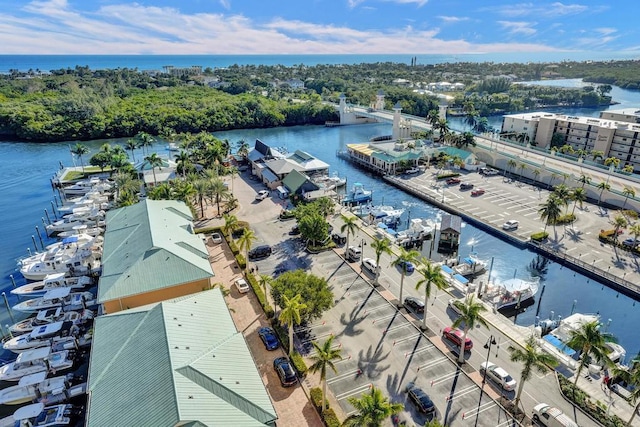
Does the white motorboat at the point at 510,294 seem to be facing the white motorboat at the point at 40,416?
no

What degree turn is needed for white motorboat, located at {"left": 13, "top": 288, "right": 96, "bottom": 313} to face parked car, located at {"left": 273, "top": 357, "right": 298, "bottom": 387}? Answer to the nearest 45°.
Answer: approximately 135° to its left

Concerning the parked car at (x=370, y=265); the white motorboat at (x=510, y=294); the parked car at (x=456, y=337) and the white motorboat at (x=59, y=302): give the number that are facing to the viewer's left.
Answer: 1

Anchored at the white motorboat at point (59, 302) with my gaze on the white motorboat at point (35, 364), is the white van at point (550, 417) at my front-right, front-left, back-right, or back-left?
front-left

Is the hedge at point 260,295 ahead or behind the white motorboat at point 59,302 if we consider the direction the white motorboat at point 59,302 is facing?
behind

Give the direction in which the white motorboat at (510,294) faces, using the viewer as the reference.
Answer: facing away from the viewer and to the right of the viewer

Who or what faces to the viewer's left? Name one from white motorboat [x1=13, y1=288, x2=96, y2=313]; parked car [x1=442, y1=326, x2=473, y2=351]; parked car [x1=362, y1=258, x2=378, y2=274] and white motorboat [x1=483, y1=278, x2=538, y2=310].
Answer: white motorboat [x1=13, y1=288, x2=96, y2=313]

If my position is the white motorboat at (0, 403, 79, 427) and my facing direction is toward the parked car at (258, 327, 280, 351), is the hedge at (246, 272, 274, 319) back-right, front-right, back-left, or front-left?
front-left

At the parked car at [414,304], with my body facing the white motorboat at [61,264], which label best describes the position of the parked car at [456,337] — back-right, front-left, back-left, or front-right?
back-left

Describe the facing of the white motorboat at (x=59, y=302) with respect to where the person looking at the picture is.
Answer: facing to the left of the viewer

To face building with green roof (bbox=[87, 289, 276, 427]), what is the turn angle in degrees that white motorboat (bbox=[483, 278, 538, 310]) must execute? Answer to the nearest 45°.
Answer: approximately 180°

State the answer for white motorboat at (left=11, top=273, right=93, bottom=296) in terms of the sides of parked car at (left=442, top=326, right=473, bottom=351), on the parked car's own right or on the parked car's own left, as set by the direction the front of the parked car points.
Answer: on the parked car's own right
